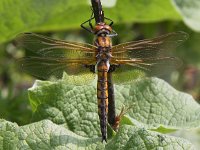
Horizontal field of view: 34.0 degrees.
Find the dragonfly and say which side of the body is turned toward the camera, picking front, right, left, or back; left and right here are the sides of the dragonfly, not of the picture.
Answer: back

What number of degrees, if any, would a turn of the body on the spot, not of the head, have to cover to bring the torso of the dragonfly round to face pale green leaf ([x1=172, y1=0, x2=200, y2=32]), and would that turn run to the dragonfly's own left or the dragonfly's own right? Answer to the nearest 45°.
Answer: approximately 45° to the dragonfly's own right
